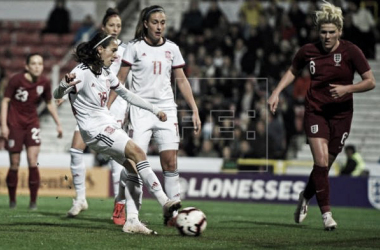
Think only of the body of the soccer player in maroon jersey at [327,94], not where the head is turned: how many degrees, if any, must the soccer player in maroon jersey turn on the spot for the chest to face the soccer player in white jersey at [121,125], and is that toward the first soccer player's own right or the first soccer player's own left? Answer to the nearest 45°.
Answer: approximately 90° to the first soccer player's own right

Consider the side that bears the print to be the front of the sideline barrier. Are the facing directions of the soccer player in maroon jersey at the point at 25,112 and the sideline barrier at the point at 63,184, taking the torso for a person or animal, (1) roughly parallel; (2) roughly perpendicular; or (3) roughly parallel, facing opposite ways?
roughly parallel

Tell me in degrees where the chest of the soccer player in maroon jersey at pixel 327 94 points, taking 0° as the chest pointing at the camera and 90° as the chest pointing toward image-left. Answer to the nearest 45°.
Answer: approximately 0°

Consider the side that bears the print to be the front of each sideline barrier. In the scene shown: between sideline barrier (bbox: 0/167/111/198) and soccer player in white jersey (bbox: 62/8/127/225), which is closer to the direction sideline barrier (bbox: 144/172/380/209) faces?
the soccer player in white jersey

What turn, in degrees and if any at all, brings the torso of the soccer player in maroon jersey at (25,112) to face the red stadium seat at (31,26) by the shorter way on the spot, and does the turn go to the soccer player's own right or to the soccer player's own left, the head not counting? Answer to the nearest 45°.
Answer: approximately 180°

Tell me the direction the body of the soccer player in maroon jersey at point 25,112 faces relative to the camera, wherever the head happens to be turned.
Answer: toward the camera

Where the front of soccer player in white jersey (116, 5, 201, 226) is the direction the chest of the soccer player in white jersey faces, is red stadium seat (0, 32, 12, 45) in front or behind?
behind

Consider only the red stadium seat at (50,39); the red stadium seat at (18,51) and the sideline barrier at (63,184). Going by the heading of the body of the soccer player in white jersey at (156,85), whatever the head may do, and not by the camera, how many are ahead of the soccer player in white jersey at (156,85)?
0

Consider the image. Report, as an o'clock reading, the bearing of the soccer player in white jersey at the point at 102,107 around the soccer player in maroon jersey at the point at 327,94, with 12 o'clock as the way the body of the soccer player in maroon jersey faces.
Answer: The soccer player in white jersey is roughly at 2 o'clock from the soccer player in maroon jersey.

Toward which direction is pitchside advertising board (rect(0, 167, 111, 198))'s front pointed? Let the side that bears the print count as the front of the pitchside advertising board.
toward the camera
